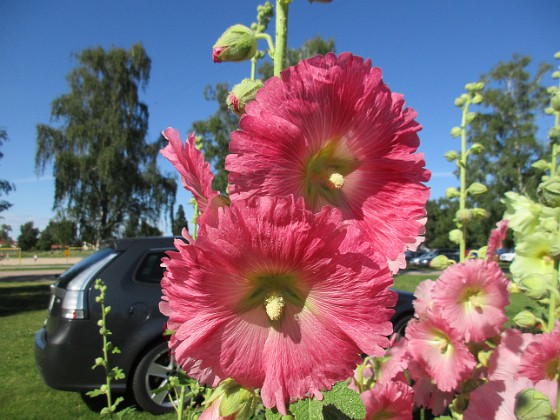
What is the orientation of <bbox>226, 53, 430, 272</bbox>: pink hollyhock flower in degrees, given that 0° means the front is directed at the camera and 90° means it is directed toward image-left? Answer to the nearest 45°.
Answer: approximately 0°

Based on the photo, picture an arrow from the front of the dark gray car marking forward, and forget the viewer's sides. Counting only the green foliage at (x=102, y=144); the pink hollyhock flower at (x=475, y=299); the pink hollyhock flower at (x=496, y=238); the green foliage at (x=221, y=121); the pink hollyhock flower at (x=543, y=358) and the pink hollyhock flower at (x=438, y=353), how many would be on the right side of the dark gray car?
4

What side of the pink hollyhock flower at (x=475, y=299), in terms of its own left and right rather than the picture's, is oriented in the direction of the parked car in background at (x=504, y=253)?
back

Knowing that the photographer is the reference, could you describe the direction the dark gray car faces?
facing away from the viewer and to the right of the viewer

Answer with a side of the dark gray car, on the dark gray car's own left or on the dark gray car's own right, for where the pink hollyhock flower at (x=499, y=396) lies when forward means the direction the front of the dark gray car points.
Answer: on the dark gray car's own right

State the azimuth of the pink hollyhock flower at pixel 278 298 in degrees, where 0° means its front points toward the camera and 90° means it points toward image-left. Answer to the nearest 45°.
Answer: approximately 0°

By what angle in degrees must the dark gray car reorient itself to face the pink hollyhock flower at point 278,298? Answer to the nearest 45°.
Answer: approximately 135° to its right

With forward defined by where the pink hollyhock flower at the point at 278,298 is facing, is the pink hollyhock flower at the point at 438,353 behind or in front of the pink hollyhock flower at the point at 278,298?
behind

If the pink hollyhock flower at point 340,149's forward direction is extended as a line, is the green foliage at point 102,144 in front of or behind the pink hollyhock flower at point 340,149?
behind
